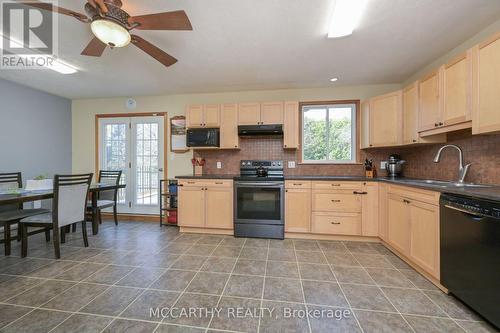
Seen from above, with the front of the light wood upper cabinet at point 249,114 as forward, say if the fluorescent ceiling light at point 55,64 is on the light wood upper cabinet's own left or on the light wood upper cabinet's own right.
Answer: on the light wood upper cabinet's own right

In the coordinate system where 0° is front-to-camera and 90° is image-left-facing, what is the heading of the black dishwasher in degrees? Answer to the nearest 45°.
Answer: approximately 45°

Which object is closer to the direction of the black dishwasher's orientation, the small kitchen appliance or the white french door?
the white french door

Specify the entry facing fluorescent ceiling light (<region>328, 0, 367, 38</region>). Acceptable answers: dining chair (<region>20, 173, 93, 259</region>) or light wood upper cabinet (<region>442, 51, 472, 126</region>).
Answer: the light wood upper cabinet

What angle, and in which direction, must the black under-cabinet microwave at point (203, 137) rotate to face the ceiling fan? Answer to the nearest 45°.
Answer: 0° — it already faces it

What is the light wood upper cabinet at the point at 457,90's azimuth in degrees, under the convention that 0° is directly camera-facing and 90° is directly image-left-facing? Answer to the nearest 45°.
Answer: approximately 45°
